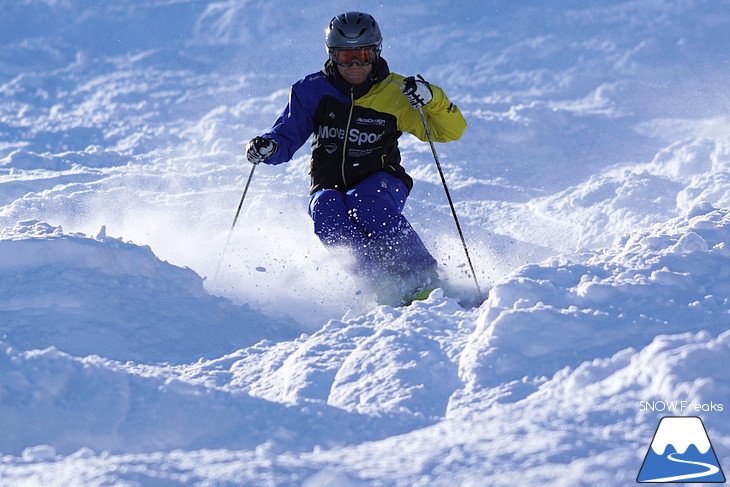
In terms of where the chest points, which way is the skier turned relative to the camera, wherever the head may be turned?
toward the camera
